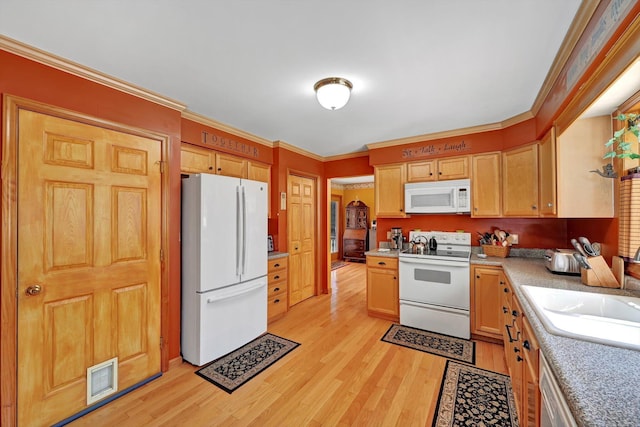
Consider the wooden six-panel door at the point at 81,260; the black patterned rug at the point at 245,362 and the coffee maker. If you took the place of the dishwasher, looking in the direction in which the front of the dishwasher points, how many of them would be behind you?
0

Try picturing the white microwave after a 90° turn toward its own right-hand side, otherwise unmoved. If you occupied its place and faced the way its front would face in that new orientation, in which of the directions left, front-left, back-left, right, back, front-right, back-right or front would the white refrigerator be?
front-left

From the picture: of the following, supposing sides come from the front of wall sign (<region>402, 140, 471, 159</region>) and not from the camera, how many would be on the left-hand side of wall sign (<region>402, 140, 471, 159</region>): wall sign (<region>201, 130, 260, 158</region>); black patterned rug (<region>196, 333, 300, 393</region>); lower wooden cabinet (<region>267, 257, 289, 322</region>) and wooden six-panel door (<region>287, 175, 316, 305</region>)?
0

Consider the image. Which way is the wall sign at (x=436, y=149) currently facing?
toward the camera

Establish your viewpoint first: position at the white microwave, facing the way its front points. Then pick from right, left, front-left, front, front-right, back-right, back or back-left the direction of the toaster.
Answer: front-left

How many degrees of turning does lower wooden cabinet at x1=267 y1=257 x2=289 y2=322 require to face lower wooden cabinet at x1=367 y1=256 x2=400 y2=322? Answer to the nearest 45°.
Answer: approximately 45° to its left

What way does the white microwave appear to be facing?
toward the camera

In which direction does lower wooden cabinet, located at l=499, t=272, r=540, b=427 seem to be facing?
to the viewer's left

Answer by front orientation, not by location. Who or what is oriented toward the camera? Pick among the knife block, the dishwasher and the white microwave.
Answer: the white microwave

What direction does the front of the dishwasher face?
to the viewer's left

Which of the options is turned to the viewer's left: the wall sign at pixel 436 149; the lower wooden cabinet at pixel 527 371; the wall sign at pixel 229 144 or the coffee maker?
the lower wooden cabinet

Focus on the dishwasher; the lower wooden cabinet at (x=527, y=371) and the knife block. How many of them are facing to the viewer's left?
3

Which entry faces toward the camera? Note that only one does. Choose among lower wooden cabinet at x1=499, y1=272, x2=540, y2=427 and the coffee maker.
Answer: the coffee maker

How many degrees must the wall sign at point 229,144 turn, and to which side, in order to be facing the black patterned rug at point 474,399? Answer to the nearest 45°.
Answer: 0° — it already faces it

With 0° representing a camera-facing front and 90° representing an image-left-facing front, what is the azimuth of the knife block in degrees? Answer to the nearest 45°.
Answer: approximately 90°

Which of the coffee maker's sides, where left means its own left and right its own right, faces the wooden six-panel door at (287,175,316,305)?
right

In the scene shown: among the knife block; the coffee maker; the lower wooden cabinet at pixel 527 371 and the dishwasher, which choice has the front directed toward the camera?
the coffee maker

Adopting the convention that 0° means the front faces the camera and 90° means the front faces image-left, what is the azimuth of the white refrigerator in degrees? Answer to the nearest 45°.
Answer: approximately 315°
